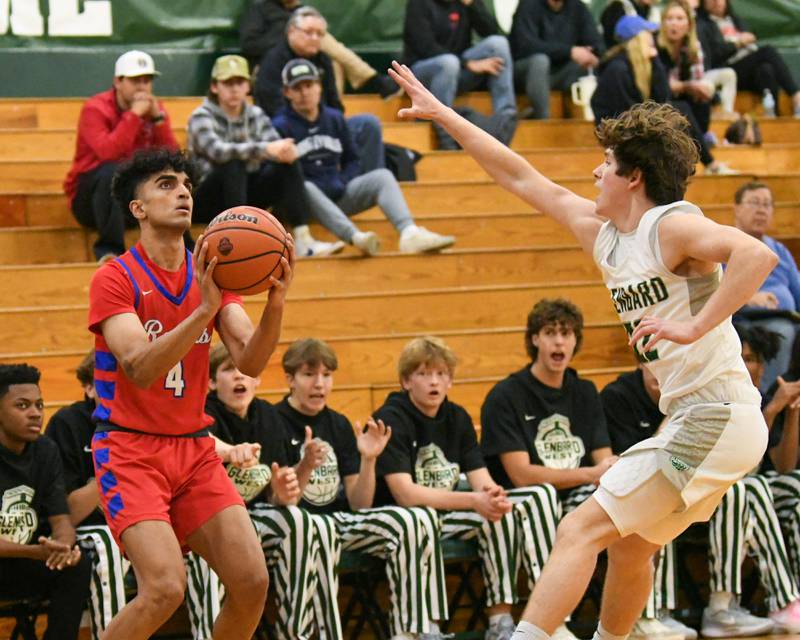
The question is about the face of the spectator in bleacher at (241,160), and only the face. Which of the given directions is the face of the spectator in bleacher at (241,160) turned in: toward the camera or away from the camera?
toward the camera

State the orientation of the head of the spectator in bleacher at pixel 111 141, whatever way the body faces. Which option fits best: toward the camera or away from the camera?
toward the camera

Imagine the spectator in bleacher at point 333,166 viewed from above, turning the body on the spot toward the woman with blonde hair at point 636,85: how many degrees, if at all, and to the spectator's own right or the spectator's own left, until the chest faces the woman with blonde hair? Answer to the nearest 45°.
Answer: approximately 90° to the spectator's own left

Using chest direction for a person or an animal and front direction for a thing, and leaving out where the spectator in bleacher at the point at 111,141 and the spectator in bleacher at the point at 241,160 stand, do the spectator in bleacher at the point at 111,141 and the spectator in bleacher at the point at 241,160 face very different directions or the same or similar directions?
same or similar directions

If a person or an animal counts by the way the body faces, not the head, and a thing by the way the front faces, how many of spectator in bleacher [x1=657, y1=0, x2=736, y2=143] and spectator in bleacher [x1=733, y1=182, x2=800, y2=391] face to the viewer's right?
0

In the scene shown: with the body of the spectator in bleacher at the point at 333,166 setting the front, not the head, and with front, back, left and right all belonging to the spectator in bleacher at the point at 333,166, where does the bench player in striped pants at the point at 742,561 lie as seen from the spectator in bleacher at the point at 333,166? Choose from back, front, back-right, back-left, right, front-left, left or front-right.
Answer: front

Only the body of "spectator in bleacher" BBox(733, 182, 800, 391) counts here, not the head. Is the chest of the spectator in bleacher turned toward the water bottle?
no

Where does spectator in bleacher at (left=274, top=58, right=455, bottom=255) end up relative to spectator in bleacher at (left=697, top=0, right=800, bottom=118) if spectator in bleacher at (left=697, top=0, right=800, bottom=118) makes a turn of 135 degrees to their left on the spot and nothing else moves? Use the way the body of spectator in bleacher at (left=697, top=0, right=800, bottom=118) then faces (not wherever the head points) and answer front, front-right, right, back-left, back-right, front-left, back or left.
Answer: back-left

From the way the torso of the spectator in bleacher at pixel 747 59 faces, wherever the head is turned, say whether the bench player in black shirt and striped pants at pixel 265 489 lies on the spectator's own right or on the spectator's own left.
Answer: on the spectator's own right

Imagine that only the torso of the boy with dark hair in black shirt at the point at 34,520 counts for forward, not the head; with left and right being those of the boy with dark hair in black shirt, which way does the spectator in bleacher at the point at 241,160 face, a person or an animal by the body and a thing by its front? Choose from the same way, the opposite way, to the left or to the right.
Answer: the same way

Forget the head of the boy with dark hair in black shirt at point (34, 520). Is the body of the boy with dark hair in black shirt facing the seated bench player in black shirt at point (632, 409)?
no

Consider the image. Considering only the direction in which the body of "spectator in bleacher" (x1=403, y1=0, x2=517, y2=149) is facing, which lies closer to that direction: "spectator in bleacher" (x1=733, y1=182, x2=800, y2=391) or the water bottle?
the spectator in bleacher

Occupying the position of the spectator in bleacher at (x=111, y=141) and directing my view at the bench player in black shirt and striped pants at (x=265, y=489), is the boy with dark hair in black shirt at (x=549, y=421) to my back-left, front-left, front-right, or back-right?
front-left

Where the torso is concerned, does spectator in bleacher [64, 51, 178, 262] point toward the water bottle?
no

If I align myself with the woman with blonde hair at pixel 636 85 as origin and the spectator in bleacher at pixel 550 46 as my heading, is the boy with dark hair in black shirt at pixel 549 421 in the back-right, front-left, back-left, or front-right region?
back-left

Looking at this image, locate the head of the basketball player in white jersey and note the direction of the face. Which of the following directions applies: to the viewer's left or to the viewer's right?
to the viewer's left
